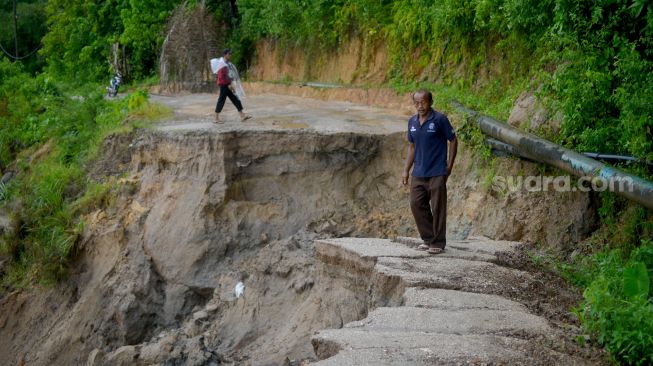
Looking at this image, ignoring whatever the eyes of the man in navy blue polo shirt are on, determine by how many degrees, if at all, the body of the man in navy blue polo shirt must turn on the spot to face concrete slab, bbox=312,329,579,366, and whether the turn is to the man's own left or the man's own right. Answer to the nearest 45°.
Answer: approximately 45° to the man's own left

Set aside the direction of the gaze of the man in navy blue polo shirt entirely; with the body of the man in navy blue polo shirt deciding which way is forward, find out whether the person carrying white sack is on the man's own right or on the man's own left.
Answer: on the man's own right

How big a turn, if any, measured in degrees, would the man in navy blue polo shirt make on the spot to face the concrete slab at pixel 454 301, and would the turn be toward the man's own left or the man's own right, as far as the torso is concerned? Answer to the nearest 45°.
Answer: approximately 45° to the man's own left

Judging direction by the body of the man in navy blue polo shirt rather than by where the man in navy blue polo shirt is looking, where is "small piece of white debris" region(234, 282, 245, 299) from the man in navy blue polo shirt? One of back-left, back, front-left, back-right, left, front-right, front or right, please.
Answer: right

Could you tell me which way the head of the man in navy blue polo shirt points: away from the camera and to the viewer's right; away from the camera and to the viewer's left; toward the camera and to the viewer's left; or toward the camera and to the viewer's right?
toward the camera and to the viewer's left

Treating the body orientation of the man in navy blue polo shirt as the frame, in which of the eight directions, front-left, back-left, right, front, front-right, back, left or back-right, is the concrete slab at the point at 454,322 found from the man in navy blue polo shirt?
front-left

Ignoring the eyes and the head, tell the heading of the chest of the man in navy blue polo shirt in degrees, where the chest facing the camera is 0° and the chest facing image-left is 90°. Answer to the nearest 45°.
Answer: approximately 45°

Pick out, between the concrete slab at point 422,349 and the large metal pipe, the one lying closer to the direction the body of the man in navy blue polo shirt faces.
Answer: the concrete slab

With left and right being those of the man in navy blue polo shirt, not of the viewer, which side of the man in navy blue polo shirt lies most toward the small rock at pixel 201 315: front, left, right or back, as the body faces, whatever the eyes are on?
right

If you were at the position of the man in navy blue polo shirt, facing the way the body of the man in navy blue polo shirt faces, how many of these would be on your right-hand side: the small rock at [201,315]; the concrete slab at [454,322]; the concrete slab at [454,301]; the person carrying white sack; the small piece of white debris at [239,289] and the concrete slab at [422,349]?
3
